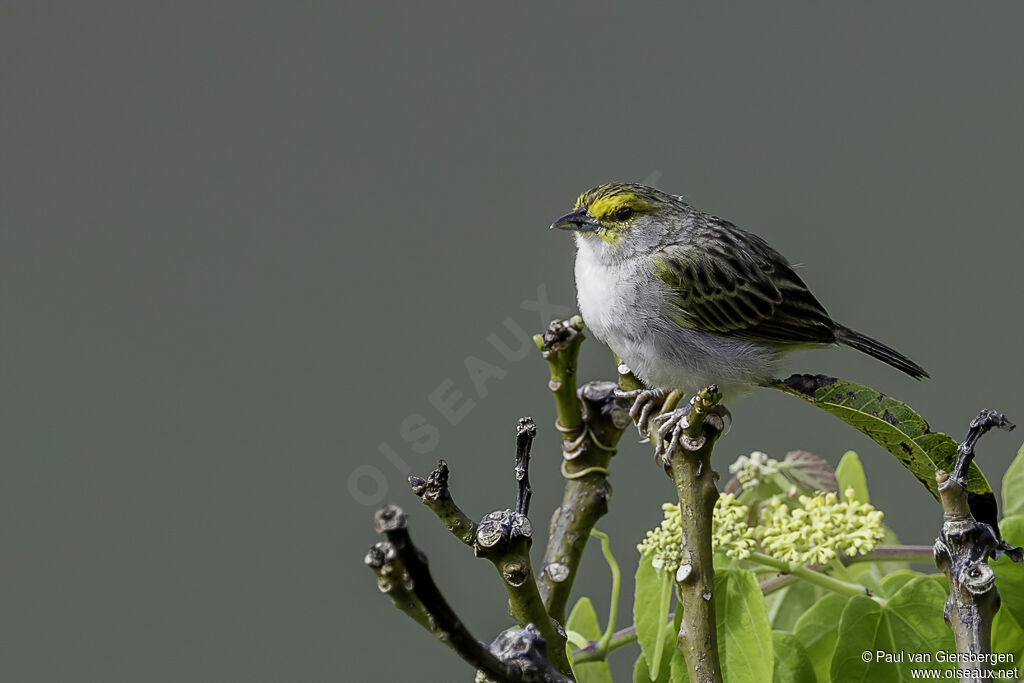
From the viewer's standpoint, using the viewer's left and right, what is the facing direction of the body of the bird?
facing to the left of the viewer
